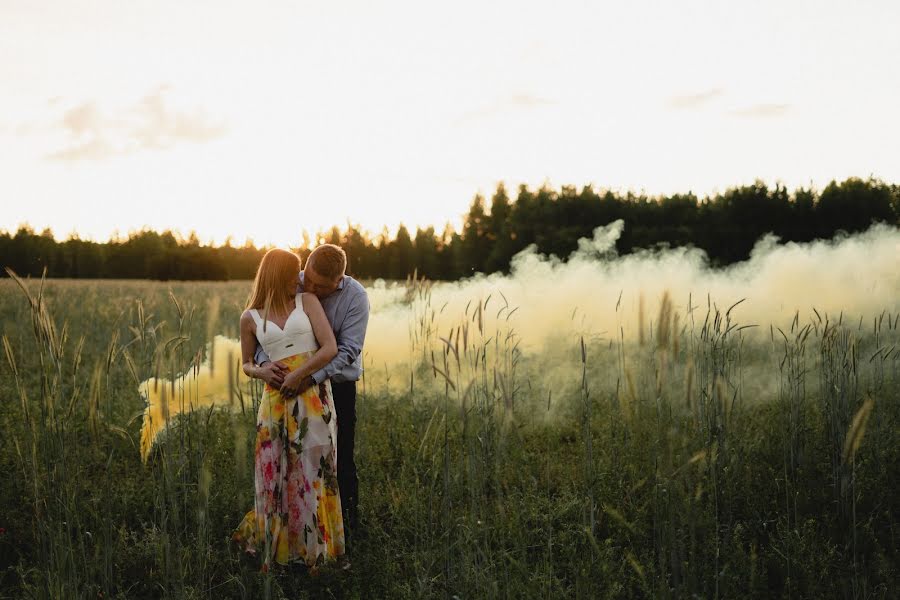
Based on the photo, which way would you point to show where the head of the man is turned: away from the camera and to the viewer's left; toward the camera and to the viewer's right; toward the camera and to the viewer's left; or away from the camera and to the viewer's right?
toward the camera and to the viewer's left

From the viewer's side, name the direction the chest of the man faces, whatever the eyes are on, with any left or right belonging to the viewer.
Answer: facing the viewer and to the left of the viewer

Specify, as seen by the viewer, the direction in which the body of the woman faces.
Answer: toward the camera
